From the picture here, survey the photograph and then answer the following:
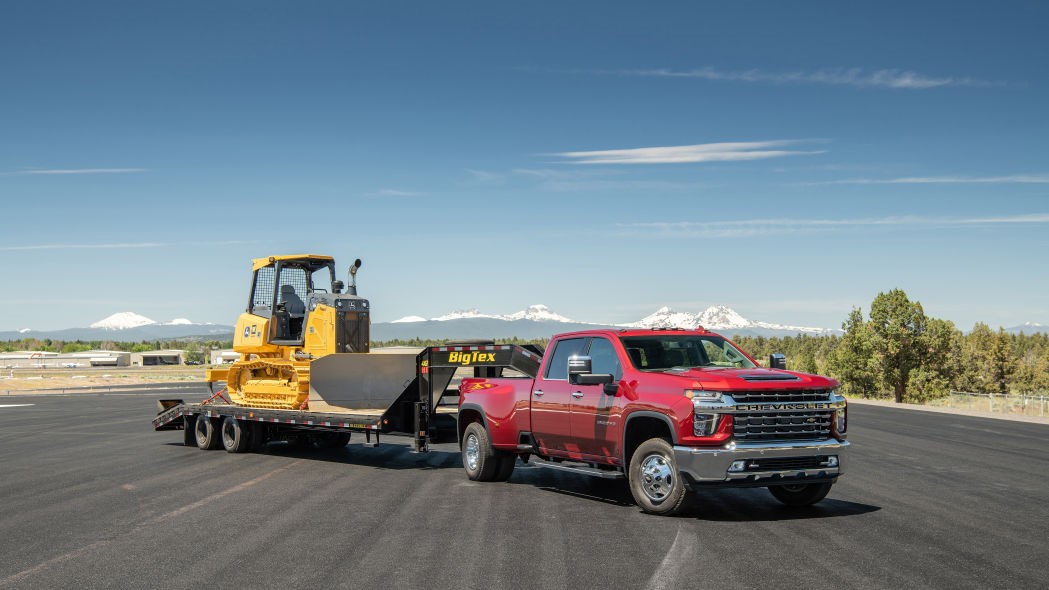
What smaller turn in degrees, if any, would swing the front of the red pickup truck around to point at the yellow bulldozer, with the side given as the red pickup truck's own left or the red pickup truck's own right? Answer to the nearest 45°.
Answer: approximately 180°

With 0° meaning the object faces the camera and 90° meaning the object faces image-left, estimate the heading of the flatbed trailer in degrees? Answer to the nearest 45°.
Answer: approximately 315°

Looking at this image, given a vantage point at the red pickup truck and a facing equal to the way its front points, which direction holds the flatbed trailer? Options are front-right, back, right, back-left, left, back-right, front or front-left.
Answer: back

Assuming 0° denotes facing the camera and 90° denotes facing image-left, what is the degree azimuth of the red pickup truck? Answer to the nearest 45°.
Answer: approximately 315°

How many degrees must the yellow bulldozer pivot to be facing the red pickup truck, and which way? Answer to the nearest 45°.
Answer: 0° — it already faces it
